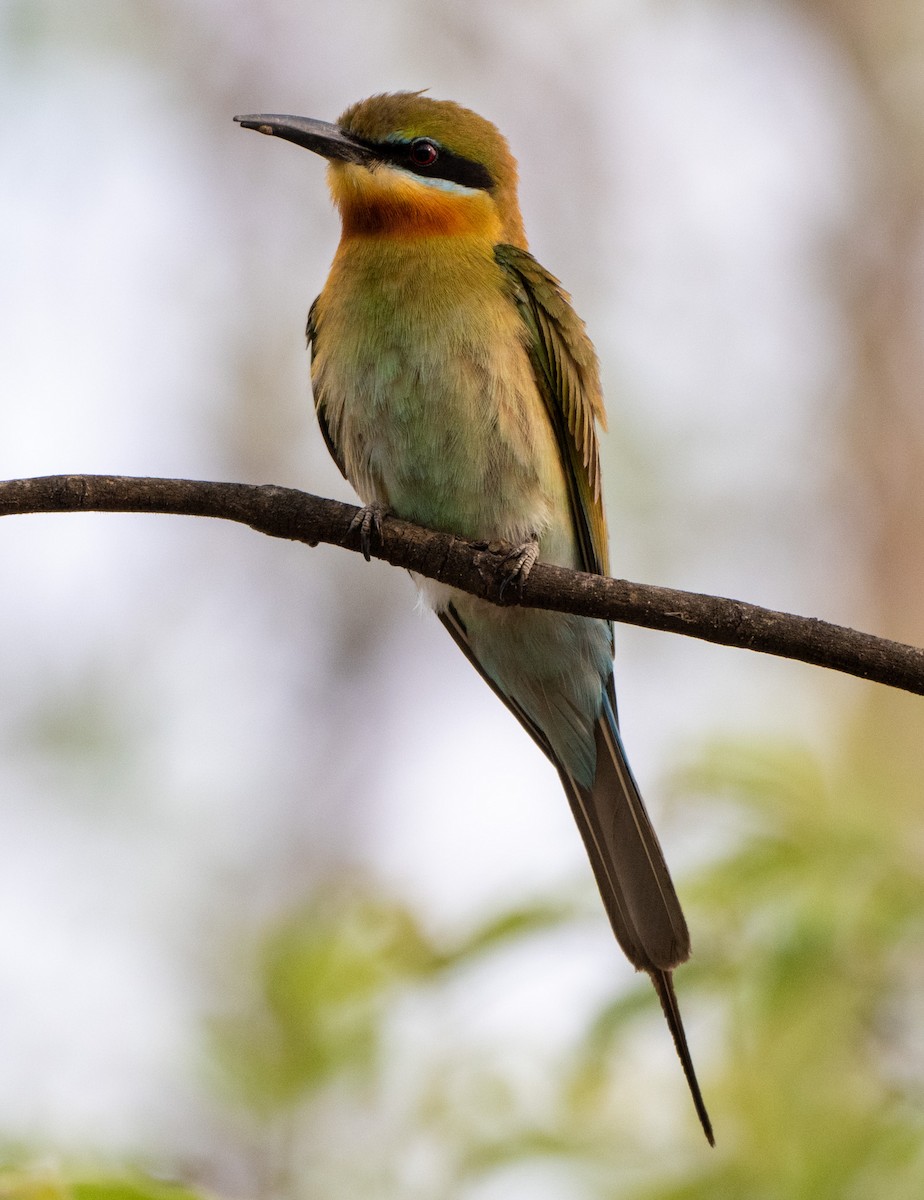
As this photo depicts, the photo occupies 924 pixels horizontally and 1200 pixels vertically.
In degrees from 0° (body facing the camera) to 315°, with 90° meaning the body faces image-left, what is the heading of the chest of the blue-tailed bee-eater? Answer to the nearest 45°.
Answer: approximately 45°
